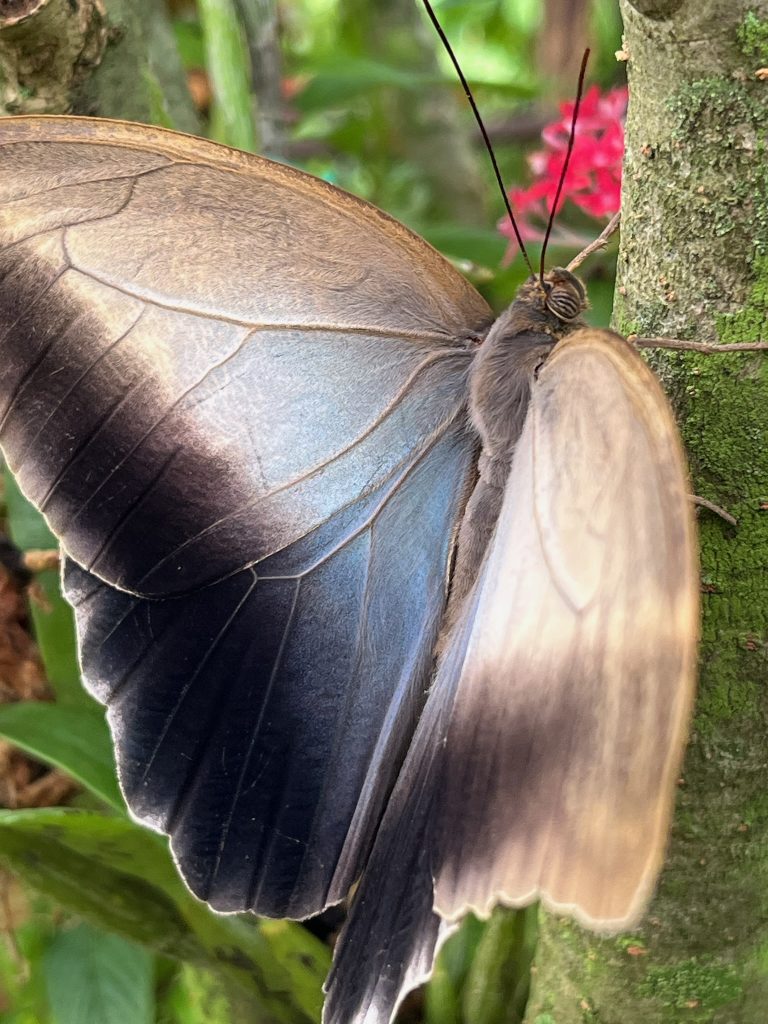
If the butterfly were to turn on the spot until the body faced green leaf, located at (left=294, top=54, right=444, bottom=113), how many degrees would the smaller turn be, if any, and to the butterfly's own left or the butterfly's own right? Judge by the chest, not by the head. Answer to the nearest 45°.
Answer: approximately 45° to the butterfly's own left

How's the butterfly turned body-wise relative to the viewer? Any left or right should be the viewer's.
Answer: facing away from the viewer and to the right of the viewer
